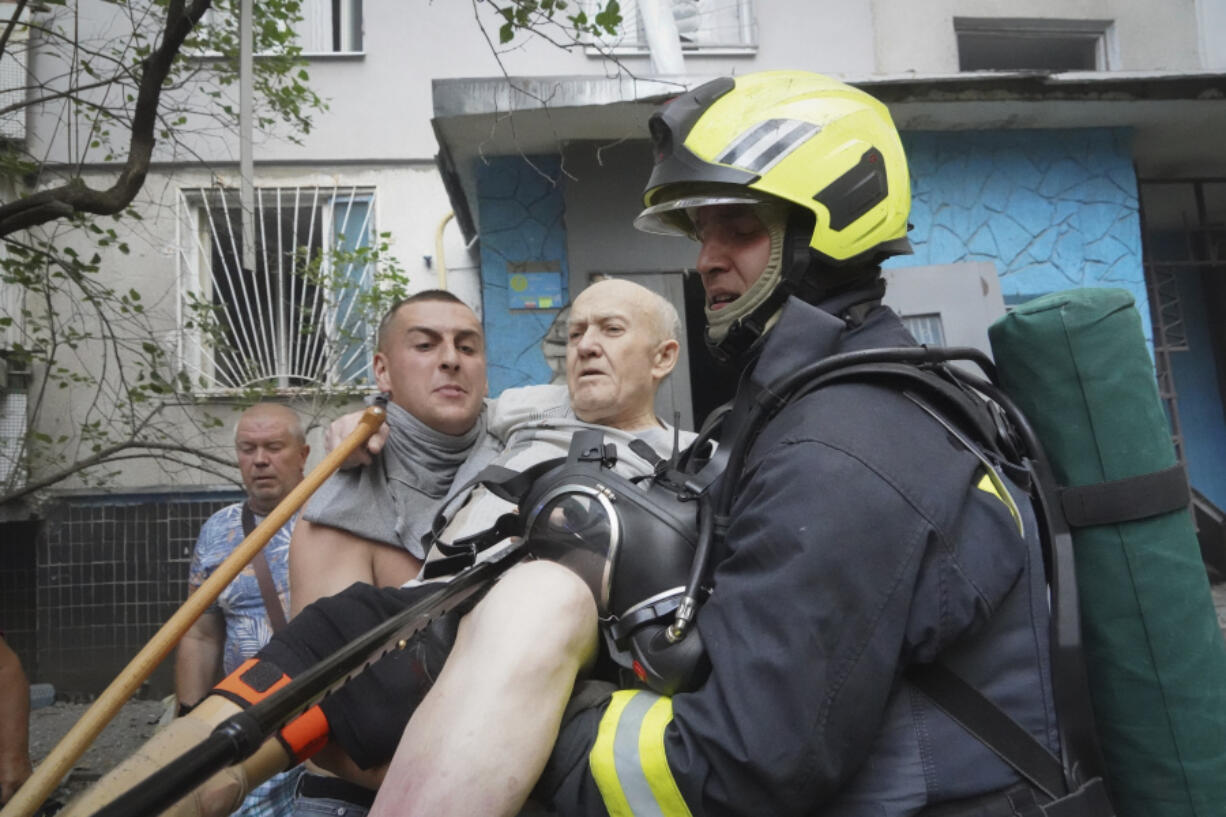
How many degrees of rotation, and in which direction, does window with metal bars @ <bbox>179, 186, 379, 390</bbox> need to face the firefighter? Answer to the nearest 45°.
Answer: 0° — it already faces them

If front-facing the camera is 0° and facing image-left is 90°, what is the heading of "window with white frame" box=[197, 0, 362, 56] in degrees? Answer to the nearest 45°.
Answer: approximately 0°

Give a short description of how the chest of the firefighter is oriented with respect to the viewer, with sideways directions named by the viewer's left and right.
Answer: facing to the left of the viewer

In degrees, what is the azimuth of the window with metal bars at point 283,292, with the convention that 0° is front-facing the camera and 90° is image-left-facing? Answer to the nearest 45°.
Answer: approximately 0°

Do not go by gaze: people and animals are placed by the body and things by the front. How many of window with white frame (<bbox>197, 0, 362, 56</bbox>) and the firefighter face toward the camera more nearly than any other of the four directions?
1

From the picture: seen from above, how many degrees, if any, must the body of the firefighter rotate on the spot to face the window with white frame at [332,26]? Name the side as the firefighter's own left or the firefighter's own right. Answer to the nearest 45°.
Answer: approximately 45° to the firefighter's own right

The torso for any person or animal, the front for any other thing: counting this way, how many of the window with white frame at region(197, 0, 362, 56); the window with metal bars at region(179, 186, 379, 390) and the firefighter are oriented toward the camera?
2

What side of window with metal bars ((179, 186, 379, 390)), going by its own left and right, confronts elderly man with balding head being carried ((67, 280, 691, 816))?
front

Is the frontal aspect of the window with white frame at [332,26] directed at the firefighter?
yes
